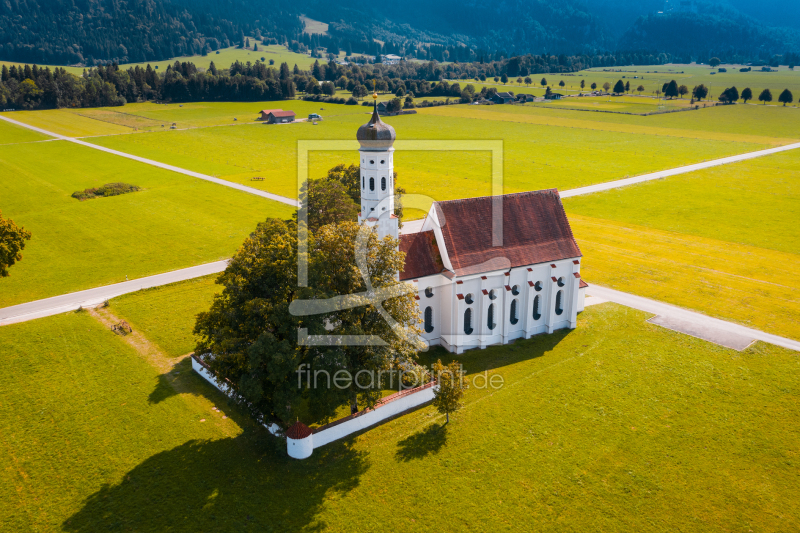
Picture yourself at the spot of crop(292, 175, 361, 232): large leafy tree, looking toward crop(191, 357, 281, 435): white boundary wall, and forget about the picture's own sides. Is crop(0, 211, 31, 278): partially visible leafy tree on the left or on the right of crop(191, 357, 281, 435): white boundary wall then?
right

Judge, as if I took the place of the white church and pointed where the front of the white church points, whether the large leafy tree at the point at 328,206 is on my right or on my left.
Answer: on my left

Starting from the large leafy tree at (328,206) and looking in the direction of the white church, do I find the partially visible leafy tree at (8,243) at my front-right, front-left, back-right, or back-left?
back-right

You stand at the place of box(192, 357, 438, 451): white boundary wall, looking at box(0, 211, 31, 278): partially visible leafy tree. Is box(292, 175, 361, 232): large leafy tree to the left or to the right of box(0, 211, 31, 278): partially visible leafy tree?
right

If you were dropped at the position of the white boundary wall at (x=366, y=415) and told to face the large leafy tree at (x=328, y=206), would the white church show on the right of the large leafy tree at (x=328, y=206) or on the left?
right
